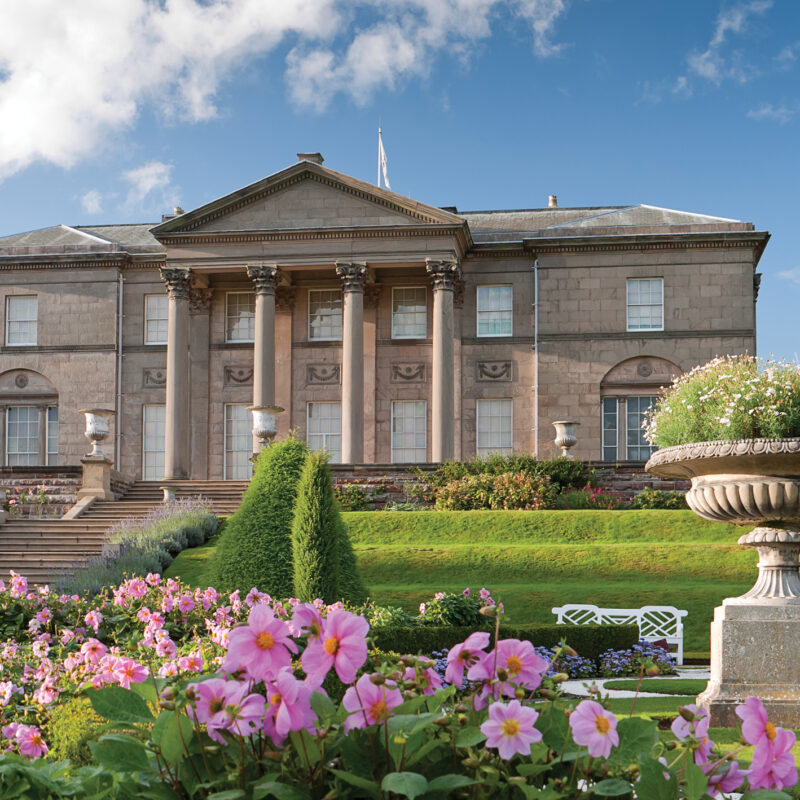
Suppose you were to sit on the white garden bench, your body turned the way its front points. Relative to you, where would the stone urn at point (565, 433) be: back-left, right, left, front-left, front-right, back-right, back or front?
back

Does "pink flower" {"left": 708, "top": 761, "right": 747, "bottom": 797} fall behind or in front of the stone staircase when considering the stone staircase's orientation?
in front

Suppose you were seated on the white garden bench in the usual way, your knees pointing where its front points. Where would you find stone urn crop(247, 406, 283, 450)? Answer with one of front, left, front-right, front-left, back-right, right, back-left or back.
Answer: back-right

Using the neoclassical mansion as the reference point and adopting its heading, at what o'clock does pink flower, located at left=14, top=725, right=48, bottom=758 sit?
The pink flower is roughly at 12 o'clock from the neoclassical mansion.

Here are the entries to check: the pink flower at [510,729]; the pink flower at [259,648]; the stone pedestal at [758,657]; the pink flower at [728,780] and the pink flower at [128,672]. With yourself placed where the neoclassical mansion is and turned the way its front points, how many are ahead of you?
5

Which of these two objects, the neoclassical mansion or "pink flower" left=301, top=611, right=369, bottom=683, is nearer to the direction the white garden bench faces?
the pink flower

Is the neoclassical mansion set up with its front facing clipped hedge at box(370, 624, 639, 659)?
yes

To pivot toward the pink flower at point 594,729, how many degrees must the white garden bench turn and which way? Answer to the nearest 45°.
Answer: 0° — it already faces it

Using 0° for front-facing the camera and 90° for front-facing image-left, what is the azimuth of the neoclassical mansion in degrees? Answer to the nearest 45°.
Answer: approximately 0°

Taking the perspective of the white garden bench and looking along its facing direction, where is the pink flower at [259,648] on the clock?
The pink flower is roughly at 12 o'clock from the white garden bench.

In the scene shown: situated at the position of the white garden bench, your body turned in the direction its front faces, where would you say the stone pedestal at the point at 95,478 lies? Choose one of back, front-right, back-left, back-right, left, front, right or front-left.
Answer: back-right

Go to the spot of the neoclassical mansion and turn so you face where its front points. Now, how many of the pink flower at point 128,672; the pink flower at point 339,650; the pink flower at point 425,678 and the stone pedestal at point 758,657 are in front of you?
4
